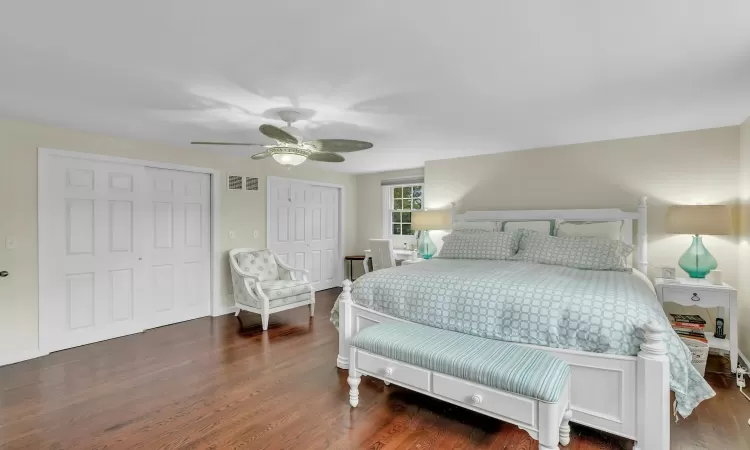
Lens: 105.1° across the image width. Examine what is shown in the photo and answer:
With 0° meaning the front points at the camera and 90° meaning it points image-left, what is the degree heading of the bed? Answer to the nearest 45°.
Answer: approximately 45°

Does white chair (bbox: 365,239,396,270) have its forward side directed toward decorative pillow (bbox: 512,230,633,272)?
no

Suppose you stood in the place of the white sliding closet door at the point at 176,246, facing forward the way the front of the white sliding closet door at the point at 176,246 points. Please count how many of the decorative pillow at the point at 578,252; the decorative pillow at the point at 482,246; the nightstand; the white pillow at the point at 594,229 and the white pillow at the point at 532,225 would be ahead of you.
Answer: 5

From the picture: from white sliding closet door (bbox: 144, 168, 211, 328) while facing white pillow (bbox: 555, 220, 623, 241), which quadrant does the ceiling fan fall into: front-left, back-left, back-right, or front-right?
front-right

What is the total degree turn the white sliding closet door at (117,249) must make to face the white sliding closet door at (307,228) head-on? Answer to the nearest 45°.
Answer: approximately 45° to its left

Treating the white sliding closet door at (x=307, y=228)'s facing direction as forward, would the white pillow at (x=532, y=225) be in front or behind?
in front

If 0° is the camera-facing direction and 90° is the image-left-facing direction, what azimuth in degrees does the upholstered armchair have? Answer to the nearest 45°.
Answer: approximately 315°

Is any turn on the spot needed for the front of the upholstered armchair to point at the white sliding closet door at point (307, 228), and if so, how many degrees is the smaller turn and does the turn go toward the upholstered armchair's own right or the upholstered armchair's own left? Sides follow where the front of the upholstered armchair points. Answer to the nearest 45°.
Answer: approximately 90° to the upholstered armchair's own left

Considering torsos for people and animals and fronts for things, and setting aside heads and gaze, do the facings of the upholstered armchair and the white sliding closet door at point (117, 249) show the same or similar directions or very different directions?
same or similar directions

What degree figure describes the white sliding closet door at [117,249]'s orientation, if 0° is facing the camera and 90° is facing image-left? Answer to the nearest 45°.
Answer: approximately 315°

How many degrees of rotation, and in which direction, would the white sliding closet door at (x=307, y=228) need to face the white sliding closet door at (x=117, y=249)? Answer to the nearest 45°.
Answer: approximately 90° to its right

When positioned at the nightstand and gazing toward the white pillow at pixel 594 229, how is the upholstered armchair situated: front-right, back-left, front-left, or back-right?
front-left

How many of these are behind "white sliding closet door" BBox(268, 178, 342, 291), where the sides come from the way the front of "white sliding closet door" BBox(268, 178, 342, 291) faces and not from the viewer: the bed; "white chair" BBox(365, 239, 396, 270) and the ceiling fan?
0

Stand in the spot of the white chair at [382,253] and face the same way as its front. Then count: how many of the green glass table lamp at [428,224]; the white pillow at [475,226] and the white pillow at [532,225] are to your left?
0

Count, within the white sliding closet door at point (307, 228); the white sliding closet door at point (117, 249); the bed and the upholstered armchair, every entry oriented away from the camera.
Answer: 0
